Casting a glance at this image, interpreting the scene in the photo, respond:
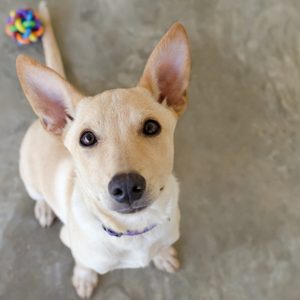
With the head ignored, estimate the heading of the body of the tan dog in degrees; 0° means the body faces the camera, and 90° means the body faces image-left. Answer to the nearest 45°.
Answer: approximately 315°

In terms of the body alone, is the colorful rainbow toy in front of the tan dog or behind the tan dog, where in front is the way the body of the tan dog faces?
behind
